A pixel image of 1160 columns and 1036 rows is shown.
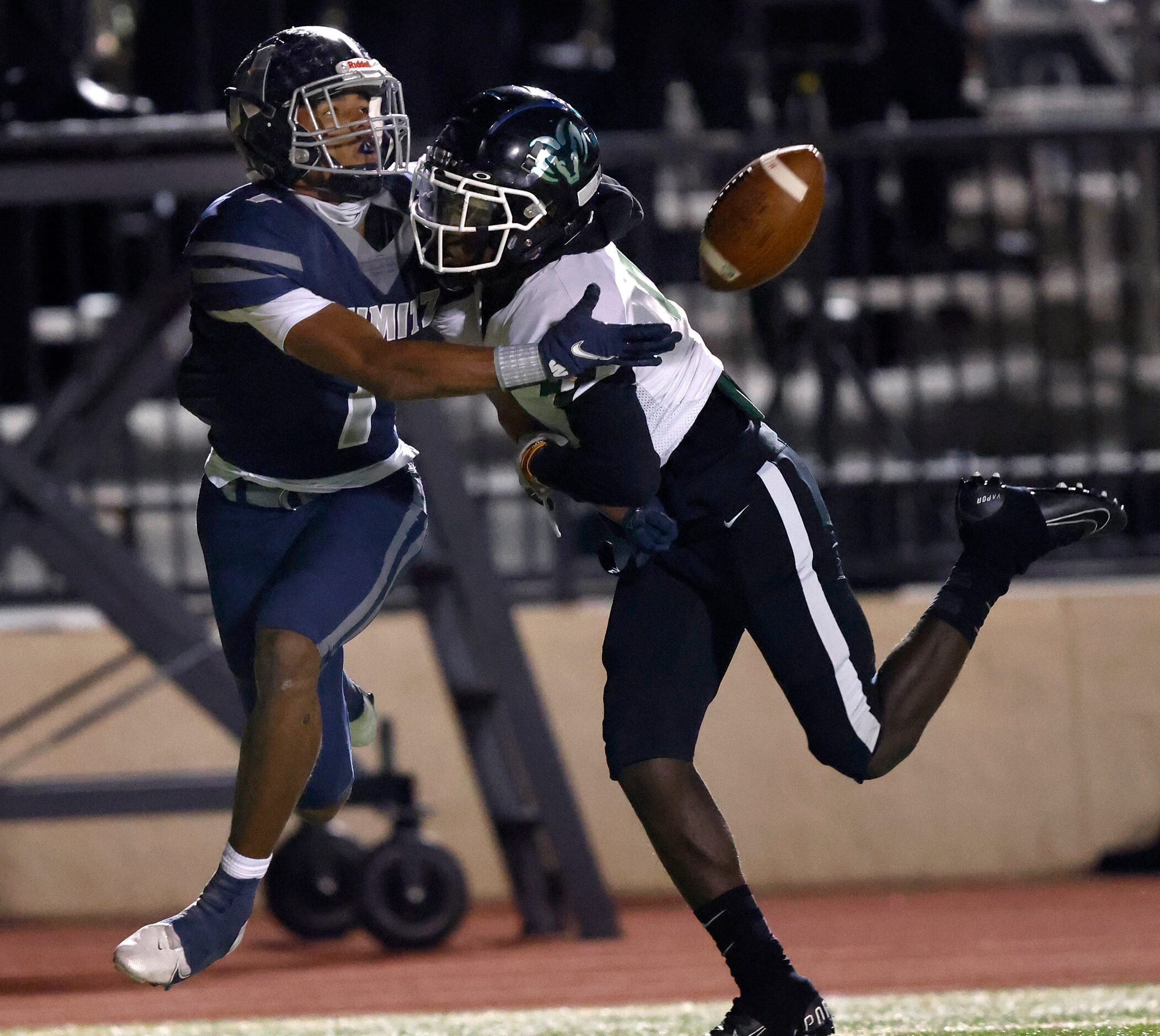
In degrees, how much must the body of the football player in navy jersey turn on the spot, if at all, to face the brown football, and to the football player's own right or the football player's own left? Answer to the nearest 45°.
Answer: approximately 45° to the football player's own left

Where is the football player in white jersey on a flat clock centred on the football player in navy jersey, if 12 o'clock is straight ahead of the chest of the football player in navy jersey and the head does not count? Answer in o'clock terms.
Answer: The football player in white jersey is roughly at 11 o'clock from the football player in navy jersey.

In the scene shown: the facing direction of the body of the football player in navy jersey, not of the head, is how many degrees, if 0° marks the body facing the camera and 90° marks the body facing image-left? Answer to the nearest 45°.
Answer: approximately 315°

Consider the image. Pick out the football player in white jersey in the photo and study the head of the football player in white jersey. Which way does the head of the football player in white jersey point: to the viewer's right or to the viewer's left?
to the viewer's left
